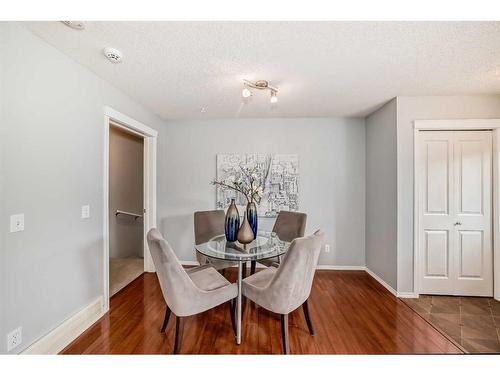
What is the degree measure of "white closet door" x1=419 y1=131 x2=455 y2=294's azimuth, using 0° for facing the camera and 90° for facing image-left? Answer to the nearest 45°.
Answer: approximately 0°

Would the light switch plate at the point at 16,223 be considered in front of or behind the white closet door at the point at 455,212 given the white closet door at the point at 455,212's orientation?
in front

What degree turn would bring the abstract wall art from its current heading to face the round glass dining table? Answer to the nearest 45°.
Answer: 0° — it already faces it

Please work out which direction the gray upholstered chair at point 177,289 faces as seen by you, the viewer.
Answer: facing away from the viewer and to the right of the viewer

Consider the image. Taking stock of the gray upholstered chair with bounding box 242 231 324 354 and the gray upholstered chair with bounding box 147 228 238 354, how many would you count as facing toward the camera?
0

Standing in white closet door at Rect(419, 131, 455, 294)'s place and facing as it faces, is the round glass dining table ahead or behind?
ahead

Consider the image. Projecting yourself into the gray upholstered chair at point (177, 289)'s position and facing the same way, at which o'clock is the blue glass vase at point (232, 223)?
The blue glass vase is roughly at 12 o'clock from the gray upholstered chair.

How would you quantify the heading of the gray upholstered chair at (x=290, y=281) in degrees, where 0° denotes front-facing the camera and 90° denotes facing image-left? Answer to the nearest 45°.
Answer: approximately 135°

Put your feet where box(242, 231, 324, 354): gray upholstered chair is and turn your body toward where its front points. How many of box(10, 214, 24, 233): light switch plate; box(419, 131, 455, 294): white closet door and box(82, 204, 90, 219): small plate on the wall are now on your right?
1

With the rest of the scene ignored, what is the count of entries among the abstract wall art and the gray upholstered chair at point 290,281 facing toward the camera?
1

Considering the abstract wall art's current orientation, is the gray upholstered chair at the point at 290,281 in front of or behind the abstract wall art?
in front

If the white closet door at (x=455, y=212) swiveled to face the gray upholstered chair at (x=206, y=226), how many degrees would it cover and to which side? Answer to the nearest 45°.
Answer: approximately 45° to its right

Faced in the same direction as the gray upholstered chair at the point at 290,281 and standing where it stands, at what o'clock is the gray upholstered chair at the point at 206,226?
the gray upholstered chair at the point at 206,226 is roughly at 12 o'clock from the gray upholstered chair at the point at 290,281.

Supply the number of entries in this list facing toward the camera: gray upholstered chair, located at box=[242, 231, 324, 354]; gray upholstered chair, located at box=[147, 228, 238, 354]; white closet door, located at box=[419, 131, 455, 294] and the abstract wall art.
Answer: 2
